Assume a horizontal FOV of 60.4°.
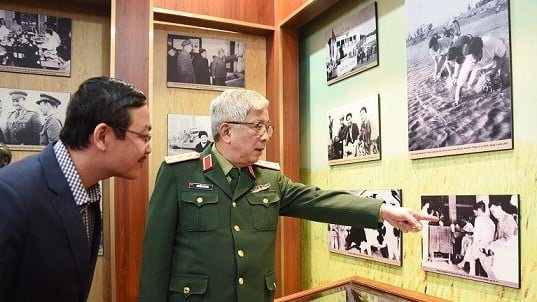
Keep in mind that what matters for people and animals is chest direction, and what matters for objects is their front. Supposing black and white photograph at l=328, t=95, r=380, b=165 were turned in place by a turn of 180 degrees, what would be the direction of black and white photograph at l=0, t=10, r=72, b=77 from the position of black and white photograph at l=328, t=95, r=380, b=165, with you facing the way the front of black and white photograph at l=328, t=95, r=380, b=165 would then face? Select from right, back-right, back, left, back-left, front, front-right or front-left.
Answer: back-left

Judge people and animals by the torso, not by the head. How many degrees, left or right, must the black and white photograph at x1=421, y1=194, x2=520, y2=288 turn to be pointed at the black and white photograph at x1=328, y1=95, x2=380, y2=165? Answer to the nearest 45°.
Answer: approximately 90° to its right

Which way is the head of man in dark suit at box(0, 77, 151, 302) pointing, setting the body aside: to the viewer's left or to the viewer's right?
to the viewer's right

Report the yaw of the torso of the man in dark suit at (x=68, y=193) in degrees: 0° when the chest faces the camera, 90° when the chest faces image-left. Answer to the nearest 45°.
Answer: approximately 270°

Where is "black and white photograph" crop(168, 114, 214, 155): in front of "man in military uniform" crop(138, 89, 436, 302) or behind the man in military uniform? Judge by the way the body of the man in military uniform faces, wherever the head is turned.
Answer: behind

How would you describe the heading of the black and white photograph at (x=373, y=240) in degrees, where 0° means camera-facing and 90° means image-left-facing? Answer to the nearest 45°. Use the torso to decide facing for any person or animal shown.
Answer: approximately 45°

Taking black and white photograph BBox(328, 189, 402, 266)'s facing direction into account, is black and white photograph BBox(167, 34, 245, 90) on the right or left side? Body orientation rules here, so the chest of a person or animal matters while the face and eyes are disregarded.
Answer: on its right

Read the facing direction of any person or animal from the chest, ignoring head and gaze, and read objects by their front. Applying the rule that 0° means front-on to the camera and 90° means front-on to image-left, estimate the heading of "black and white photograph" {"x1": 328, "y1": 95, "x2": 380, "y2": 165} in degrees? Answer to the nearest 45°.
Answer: approximately 45°

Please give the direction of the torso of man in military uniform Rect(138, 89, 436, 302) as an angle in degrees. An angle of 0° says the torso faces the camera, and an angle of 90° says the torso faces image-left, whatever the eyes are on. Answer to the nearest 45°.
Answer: approximately 315°

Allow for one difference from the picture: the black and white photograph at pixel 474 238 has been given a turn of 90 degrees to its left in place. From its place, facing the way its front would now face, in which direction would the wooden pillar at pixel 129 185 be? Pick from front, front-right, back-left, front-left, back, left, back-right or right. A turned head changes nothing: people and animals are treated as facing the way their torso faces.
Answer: back-right

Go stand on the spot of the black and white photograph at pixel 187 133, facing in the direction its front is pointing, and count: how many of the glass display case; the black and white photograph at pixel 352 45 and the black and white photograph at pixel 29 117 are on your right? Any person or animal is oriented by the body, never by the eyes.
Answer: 1

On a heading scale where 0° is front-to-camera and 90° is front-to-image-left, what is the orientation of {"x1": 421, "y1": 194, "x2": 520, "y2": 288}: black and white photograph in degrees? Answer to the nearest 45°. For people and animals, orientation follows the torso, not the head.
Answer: approximately 45°
